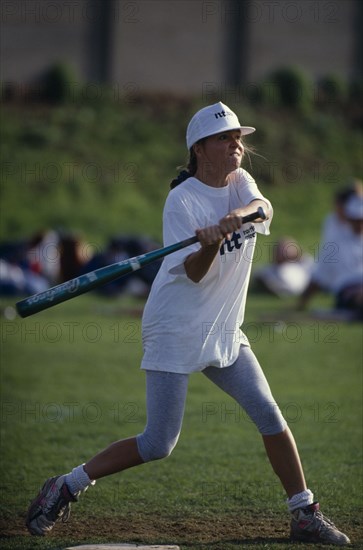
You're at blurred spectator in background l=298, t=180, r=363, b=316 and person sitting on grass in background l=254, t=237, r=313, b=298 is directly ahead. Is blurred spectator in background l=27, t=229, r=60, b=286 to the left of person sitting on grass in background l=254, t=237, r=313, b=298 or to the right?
left

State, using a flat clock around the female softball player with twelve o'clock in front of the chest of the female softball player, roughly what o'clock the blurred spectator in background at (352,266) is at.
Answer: The blurred spectator in background is roughly at 8 o'clock from the female softball player.

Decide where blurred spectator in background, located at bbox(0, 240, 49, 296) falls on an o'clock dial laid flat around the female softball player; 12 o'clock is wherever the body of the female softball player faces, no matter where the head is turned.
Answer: The blurred spectator in background is roughly at 7 o'clock from the female softball player.

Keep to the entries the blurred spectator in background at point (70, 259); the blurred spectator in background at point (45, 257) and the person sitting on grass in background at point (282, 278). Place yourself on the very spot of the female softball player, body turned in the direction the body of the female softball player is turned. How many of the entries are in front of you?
0

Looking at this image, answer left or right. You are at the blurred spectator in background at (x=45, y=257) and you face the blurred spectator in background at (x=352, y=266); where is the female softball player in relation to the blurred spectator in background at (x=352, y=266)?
right

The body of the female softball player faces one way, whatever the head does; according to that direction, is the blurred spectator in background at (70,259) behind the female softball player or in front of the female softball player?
behind

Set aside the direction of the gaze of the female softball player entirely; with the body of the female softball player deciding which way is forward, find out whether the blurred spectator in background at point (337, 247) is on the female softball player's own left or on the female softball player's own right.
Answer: on the female softball player's own left

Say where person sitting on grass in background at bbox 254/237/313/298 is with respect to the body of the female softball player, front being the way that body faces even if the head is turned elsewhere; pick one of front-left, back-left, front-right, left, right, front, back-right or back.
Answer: back-left

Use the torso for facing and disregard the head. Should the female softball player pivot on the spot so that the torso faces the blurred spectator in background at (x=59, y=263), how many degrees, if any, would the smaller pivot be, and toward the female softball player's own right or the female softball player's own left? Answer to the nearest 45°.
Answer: approximately 135° to the female softball player's own left

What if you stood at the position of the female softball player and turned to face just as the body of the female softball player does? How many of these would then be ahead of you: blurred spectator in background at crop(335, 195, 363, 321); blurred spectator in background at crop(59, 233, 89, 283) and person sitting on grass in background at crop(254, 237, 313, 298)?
0

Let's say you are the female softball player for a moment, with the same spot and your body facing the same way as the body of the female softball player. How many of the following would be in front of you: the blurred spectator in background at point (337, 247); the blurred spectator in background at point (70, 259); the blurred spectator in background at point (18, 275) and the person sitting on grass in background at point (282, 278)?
0

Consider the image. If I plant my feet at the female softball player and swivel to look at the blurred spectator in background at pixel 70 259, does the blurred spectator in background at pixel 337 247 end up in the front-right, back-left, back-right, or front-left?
front-right

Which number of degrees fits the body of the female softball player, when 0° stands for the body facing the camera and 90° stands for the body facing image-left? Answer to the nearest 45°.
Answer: approximately 315°
